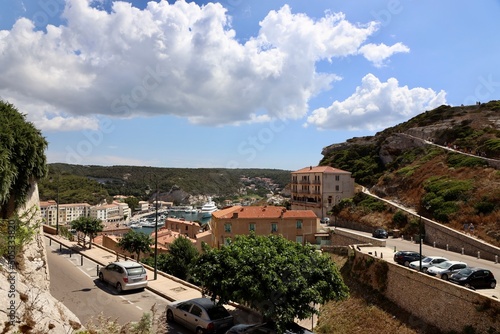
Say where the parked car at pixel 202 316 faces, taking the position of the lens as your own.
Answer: facing away from the viewer and to the left of the viewer

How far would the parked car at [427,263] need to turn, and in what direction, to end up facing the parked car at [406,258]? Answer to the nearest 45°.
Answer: approximately 90° to its right

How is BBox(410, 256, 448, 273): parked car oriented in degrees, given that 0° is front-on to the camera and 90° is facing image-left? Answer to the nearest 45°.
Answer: approximately 45°

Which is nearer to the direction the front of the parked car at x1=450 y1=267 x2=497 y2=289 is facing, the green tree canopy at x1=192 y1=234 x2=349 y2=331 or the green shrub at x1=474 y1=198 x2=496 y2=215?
the green tree canopy

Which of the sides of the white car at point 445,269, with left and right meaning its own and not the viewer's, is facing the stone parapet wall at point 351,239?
right

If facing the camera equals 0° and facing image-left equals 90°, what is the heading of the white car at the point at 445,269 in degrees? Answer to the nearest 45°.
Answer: approximately 45°

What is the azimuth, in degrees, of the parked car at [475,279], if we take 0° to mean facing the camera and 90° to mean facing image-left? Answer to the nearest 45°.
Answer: approximately 45°

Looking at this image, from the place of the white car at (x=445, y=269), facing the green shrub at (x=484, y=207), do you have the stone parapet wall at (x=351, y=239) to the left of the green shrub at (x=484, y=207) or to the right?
left

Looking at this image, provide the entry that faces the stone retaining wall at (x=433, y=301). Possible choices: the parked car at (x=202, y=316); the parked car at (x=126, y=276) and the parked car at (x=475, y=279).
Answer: the parked car at (x=475, y=279)

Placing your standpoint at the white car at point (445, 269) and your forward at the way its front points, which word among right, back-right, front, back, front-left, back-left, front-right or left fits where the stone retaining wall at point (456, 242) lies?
back-right

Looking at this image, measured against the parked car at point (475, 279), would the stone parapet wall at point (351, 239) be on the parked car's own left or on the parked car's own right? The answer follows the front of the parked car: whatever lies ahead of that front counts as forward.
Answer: on the parked car's own right
